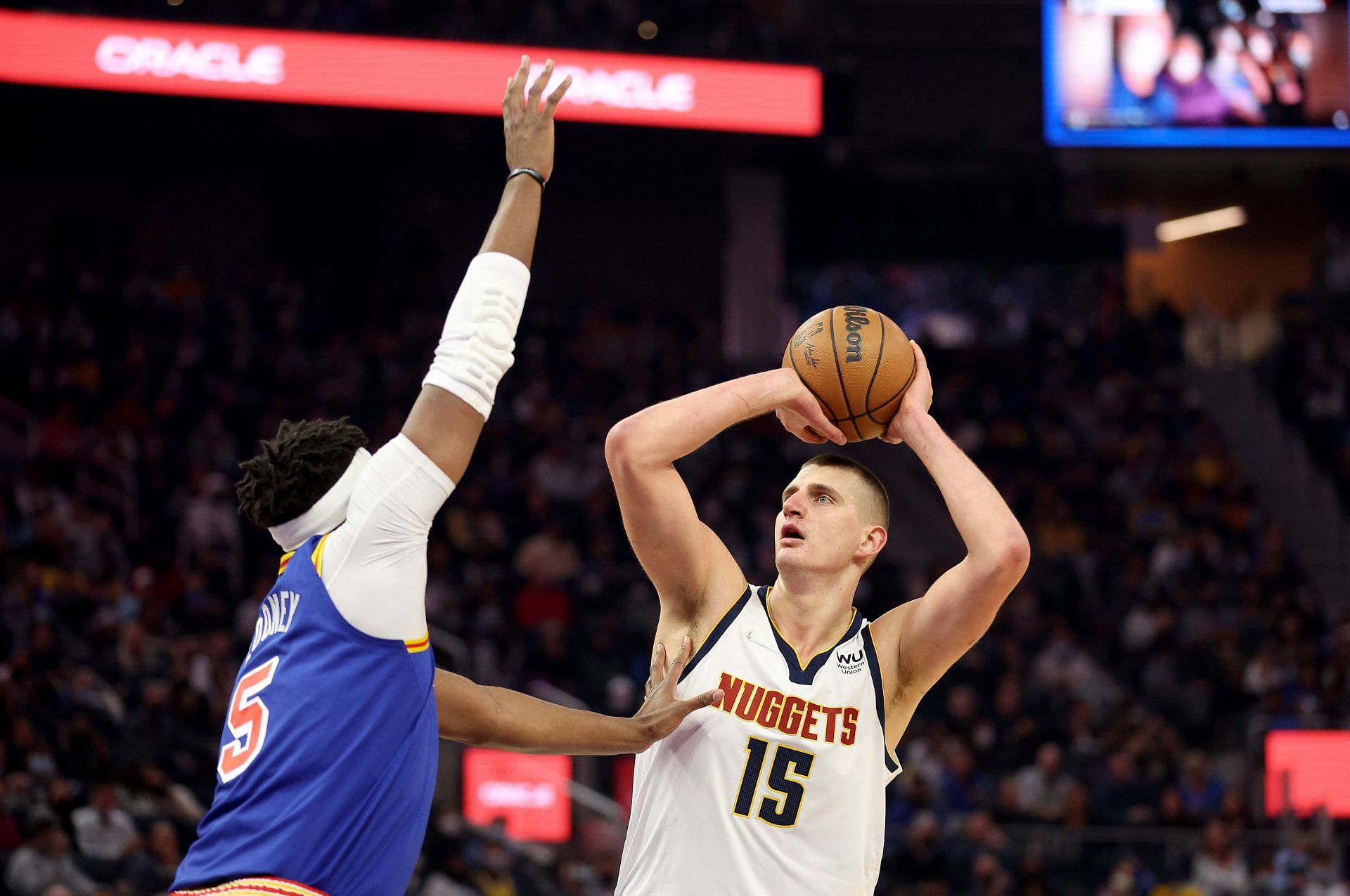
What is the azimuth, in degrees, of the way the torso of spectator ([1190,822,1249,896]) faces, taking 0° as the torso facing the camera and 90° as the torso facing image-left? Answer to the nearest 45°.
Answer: approximately 0°

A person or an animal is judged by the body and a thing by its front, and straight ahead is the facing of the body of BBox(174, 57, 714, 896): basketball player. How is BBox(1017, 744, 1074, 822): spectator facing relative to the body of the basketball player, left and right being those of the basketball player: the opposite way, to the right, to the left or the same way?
the opposite way

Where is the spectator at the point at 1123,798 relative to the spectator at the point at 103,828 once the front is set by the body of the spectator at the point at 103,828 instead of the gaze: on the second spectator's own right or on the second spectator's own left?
on the second spectator's own left

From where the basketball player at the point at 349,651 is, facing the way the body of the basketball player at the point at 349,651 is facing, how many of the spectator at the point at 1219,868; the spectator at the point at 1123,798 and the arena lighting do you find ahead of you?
3

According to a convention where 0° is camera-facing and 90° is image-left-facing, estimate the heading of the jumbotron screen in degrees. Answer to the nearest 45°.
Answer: approximately 0°

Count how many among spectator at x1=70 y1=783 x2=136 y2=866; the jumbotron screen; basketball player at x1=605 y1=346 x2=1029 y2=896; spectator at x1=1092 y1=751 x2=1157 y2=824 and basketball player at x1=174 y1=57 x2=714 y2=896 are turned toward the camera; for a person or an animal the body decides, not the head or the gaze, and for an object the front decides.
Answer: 4

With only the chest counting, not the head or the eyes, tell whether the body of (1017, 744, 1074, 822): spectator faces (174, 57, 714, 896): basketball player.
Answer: yes

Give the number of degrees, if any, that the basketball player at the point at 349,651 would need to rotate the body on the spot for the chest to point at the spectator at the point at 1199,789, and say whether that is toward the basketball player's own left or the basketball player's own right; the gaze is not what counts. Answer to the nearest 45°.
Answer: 0° — they already face them

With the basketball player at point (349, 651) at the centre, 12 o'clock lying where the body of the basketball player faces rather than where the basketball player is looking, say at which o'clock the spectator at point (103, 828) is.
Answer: The spectator is roughly at 10 o'clock from the basketball player.
